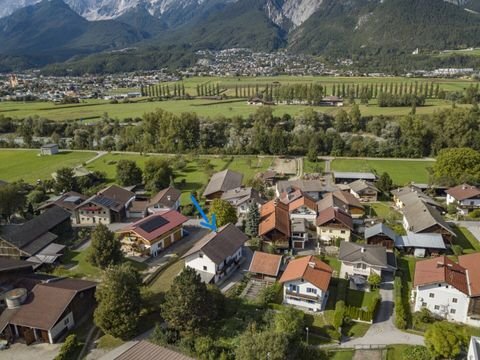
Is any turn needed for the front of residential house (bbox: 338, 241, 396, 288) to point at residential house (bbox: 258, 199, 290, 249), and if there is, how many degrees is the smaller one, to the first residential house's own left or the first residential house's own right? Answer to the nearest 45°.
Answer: approximately 135° to the first residential house's own right

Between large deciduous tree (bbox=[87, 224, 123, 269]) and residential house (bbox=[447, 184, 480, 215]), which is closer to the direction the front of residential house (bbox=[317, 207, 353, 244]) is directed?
the large deciduous tree

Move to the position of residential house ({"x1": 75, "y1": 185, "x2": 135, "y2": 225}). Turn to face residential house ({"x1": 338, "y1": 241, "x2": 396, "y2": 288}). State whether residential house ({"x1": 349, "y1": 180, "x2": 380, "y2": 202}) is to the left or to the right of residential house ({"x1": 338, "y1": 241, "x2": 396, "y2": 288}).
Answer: left

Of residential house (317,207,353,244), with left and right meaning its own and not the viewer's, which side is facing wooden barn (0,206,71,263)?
right

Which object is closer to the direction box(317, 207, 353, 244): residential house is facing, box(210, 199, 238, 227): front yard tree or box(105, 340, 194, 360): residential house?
the residential house

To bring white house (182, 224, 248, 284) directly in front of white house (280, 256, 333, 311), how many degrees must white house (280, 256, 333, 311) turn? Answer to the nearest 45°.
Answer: approximately 135° to its right

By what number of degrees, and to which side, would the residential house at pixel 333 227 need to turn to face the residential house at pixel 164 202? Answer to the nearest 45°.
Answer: approximately 90° to its right

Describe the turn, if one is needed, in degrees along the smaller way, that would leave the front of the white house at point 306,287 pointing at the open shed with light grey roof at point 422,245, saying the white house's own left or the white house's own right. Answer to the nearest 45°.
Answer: approximately 135° to the white house's own left

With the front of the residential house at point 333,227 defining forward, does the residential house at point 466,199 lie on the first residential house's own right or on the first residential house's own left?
on the first residential house's own left
